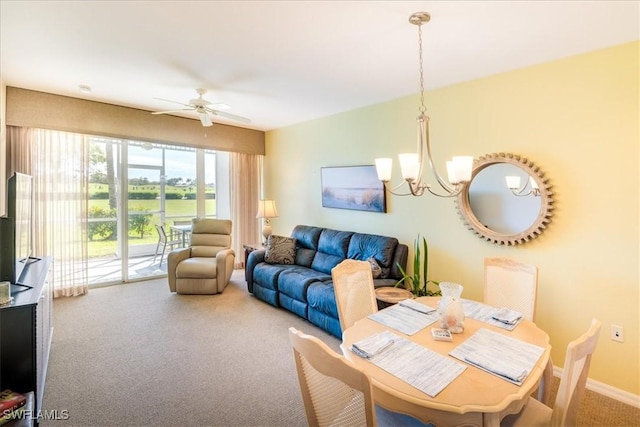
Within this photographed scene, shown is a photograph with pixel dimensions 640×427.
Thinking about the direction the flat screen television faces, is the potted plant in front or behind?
in front

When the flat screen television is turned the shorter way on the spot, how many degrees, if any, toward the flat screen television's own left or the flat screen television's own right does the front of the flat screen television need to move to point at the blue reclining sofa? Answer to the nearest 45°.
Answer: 0° — it already faces it

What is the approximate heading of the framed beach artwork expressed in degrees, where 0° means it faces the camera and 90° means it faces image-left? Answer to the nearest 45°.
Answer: approximately 45°

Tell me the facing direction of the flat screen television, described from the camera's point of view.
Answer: facing to the right of the viewer

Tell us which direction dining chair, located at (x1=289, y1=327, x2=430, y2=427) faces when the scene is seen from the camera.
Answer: facing away from the viewer and to the right of the viewer

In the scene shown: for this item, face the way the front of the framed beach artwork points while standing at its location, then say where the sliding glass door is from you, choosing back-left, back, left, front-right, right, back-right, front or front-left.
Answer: front-right

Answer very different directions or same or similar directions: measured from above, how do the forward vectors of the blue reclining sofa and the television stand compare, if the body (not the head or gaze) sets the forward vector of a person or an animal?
very different directions

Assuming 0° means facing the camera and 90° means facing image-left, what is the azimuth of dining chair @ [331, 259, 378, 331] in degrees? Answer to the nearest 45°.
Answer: approximately 315°

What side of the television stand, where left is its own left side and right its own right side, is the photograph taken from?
right
